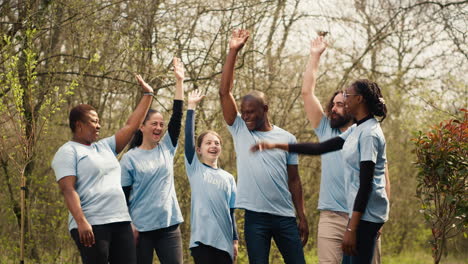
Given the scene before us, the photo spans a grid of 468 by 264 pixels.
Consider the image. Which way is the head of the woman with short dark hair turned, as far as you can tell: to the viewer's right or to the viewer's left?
to the viewer's right

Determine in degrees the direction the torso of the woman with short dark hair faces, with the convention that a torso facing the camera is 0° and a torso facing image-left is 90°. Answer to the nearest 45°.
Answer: approximately 315°

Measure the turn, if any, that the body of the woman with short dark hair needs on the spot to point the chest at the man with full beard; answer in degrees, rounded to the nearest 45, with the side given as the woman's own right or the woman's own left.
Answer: approximately 45° to the woman's own left
